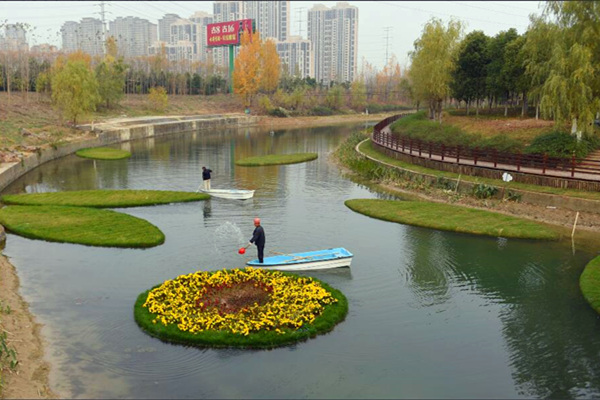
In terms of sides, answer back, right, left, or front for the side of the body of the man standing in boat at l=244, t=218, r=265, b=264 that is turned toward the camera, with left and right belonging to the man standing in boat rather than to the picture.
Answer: left

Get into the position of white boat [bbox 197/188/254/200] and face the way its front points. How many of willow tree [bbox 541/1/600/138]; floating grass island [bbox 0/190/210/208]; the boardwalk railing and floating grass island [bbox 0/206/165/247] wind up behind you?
2

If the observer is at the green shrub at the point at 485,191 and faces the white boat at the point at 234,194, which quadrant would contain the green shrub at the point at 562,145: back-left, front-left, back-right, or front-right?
back-right

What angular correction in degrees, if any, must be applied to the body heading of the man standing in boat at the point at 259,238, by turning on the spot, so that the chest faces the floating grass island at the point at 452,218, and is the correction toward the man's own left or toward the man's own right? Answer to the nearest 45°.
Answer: approximately 135° to the man's own right

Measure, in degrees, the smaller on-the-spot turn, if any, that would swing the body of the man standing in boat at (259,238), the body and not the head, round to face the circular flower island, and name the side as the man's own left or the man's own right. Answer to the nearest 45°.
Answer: approximately 90° to the man's own left
